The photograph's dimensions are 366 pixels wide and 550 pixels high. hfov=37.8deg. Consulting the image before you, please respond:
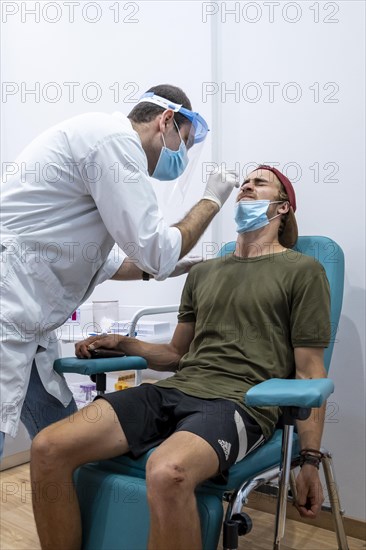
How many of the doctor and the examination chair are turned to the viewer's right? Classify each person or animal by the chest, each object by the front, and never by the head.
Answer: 1

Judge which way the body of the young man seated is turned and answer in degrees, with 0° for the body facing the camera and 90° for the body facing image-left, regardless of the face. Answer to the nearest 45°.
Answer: approximately 45°

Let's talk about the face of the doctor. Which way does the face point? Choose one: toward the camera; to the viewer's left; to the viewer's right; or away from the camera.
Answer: to the viewer's right

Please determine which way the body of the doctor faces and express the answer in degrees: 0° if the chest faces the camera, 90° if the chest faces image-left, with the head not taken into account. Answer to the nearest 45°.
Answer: approximately 270°

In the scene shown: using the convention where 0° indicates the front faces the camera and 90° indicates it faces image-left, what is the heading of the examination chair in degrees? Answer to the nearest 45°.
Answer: approximately 45°

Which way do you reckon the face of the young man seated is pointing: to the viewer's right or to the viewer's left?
to the viewer's left
